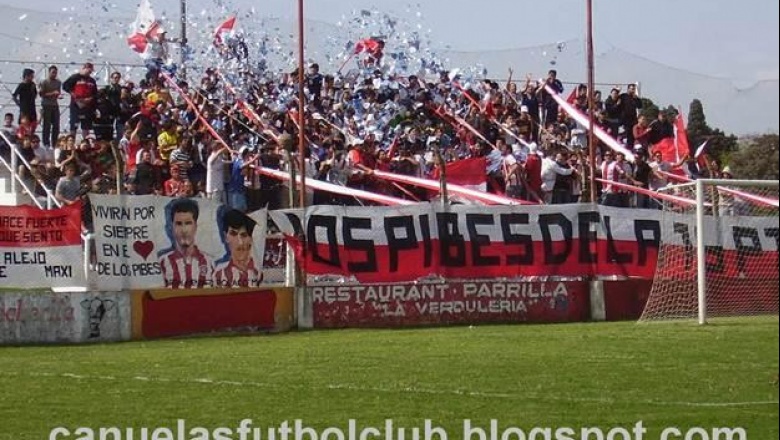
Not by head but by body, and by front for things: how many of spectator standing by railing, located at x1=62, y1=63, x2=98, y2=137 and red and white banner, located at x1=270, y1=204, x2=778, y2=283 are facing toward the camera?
2

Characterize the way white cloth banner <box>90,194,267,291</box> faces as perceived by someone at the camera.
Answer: facing the viewer

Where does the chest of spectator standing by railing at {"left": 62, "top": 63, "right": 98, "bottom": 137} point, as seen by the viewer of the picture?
toward the camera

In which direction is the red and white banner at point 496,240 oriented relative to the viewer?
toward the camera

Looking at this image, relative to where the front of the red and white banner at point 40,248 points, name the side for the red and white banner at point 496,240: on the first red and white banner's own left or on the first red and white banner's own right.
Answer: on the first red and white banner's own left

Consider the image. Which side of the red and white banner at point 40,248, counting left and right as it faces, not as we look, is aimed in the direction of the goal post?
left

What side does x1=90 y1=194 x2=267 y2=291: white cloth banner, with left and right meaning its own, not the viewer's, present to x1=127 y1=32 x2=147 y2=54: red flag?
back
